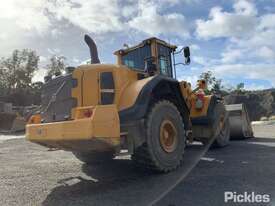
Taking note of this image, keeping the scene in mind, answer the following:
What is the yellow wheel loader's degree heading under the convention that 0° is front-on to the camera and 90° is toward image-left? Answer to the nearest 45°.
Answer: approximately 225°
